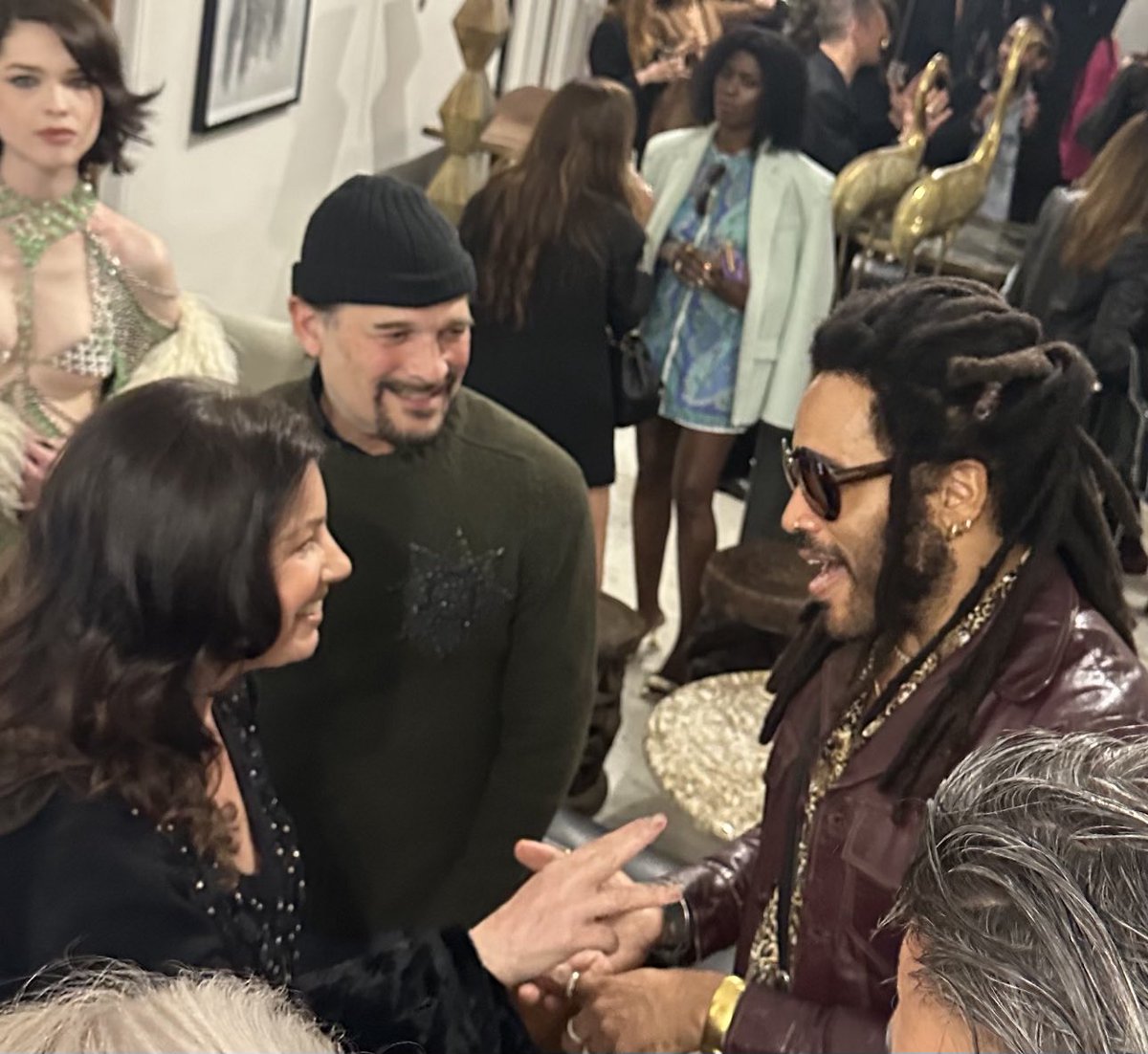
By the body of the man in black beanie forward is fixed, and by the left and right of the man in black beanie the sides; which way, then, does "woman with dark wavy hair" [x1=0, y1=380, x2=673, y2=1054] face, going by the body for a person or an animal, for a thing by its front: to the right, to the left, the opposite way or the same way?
to the left

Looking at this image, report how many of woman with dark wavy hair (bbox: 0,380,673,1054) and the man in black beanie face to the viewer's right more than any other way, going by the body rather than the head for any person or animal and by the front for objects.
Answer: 1

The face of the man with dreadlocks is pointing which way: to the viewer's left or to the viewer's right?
to the viewer's left

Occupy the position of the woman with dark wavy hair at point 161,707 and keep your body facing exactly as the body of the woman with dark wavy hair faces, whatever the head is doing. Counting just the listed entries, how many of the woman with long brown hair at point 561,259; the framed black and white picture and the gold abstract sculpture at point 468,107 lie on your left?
3

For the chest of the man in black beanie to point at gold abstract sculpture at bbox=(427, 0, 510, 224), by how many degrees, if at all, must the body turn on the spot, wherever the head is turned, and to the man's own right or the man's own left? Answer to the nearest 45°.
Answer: approximately 180°

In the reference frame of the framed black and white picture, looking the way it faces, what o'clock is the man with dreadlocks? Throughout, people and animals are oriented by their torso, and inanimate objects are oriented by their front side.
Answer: The man with dreadlocks is roughly at 1 o'clock from the framed black and white picture.

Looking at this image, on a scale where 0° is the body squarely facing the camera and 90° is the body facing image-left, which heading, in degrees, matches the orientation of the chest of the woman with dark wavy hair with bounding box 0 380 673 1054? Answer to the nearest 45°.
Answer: approximately 270°

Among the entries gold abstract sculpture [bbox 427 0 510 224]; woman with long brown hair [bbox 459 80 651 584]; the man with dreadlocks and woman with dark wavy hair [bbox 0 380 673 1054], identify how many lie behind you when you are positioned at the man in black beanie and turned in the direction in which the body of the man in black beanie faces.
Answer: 2

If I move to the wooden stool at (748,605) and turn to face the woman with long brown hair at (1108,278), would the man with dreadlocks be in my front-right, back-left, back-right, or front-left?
back-right

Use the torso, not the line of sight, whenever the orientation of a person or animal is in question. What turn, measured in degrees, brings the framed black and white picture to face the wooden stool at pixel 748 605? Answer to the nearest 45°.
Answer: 0° — it already faces it

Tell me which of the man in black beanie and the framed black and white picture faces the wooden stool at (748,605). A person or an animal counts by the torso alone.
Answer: the framed black and white picture

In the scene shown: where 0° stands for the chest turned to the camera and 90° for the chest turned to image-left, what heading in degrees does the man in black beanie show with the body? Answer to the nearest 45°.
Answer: approximately 0°

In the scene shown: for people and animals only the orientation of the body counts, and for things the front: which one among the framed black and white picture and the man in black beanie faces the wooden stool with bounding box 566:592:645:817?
the framed black and white picture

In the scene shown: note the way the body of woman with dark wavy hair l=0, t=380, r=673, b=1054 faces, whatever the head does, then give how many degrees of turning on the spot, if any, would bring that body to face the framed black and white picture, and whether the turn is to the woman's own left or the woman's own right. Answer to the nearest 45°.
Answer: approximately 90° to the woman's own left

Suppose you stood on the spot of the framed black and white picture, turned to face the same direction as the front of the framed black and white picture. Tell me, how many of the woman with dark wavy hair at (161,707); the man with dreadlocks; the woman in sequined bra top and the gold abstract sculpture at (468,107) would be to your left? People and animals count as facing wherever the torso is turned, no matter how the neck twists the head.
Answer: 1

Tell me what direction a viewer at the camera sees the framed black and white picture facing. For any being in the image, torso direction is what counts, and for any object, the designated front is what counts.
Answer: facing the viewer and to the right of the viewer

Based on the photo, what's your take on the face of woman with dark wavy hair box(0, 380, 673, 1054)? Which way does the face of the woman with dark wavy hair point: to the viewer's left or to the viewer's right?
to the viewer's right

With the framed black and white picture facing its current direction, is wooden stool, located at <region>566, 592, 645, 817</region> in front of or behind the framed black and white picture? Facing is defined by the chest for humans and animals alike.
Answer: in front

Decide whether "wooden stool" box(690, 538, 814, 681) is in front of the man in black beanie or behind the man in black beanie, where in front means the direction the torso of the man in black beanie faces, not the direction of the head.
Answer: behind
